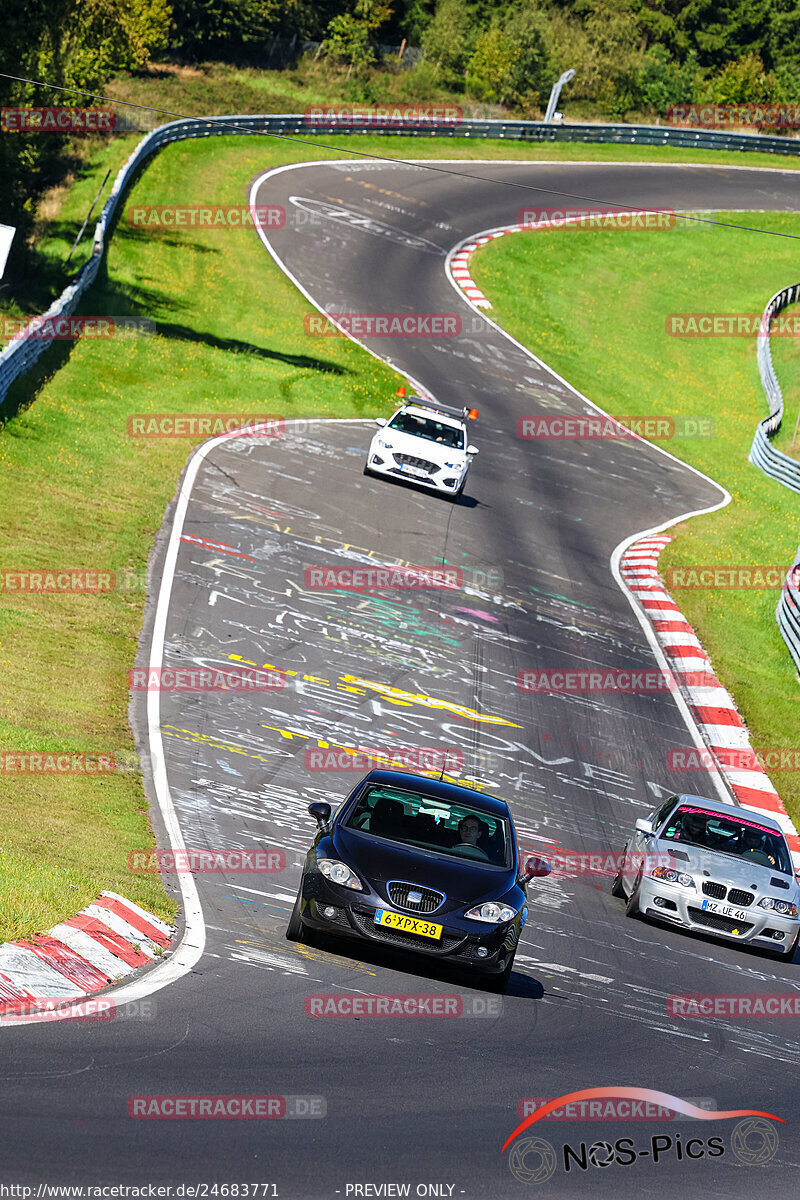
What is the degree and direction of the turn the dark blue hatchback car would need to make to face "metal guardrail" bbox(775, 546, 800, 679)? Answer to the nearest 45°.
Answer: approximately 180°

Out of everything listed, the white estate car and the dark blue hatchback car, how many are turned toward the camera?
2

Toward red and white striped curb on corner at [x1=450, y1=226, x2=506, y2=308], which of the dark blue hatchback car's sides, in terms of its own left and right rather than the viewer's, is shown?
back

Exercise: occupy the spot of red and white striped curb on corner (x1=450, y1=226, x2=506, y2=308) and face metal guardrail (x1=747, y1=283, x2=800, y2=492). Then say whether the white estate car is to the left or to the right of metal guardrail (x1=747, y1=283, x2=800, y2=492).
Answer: right

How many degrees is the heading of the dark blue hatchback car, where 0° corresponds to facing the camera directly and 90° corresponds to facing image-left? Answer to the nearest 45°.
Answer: approximately 0°

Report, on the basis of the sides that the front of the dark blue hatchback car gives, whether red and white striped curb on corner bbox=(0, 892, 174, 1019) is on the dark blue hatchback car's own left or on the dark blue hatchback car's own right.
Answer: on the dark blue hatchback car's own right

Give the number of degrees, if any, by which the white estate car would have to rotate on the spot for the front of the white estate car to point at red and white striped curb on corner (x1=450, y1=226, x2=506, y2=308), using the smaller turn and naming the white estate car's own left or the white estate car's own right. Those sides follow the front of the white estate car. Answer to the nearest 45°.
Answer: approximately 180°
